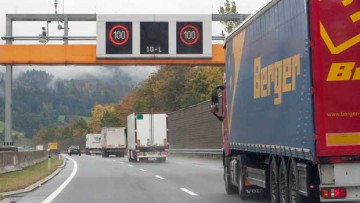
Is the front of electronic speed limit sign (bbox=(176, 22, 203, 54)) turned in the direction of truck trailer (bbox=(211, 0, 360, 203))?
yes

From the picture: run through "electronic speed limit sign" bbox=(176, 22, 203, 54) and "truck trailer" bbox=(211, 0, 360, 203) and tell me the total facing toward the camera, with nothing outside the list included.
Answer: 1

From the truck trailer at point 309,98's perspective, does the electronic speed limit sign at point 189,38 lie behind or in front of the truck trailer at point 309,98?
in front

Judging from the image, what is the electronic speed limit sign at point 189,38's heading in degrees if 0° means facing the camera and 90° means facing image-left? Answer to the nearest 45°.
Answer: approximately 0°

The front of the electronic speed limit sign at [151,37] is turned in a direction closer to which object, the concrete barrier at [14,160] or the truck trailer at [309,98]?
the truck trailer

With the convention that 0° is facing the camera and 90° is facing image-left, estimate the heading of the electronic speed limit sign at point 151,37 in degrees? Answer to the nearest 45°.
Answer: approximately 0°

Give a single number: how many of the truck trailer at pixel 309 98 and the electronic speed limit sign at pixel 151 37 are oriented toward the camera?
1

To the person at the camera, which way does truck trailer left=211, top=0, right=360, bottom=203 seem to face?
facing away from the viewer and to the left of the viewer

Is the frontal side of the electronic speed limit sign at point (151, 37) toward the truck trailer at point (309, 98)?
yes

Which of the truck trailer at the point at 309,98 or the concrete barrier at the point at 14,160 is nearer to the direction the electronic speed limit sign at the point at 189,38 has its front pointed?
the truck trailer

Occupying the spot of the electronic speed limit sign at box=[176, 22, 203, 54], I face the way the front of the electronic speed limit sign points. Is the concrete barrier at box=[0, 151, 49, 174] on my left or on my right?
on my right
